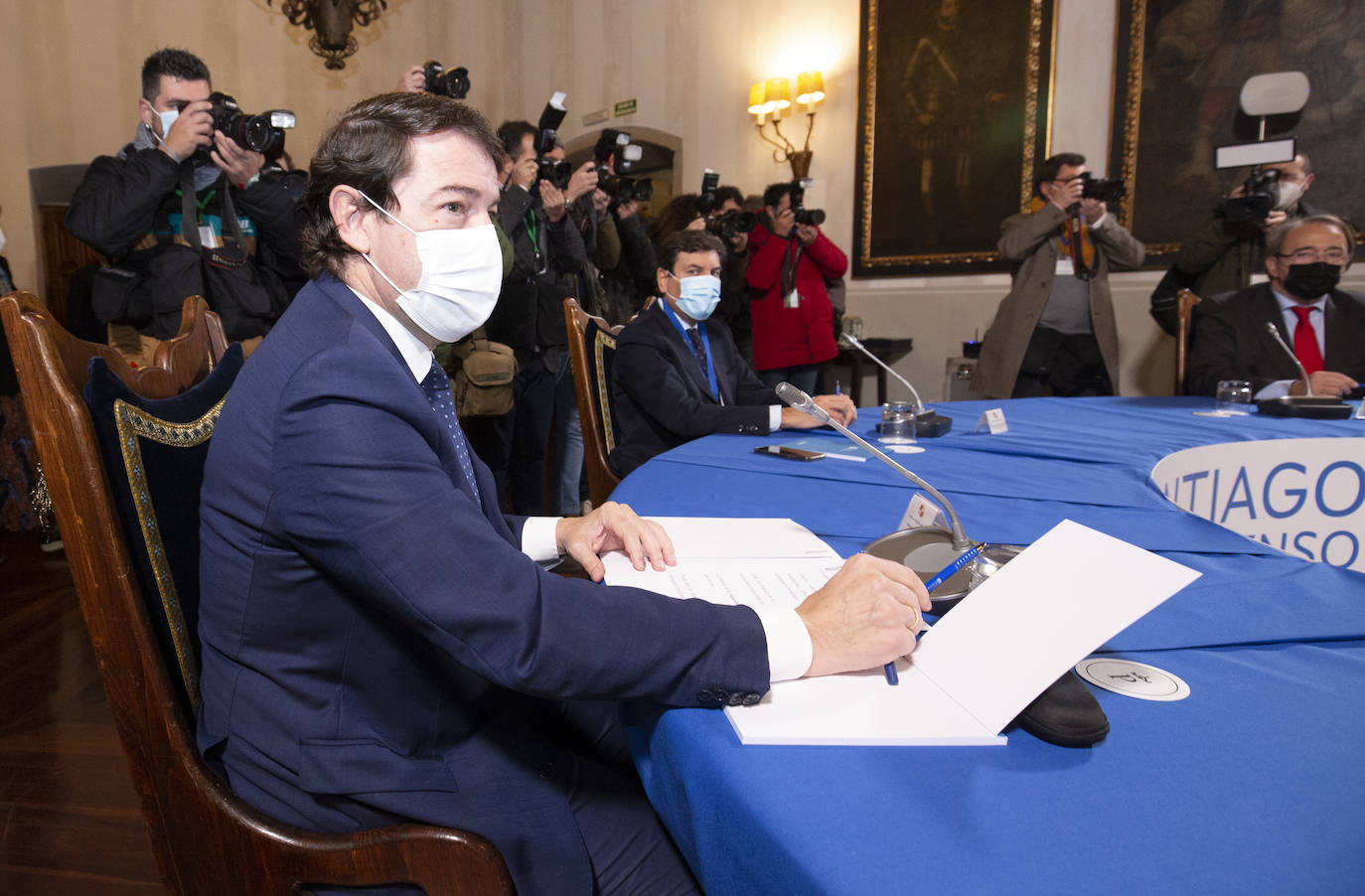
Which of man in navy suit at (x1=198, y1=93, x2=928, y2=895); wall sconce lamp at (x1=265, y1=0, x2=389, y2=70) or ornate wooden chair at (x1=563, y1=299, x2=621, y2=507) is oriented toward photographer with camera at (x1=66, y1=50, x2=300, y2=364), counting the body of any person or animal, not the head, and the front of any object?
the wall sconce lamp

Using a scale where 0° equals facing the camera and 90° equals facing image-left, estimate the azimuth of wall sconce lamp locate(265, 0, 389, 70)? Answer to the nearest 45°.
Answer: approximately 0°

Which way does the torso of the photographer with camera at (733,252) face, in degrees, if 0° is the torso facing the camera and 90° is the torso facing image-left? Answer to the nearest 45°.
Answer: approximately 315°

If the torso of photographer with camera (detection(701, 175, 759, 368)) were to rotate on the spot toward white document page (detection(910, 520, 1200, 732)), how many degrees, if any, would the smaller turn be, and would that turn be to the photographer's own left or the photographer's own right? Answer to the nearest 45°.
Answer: approximately 45° to the photographer's own right

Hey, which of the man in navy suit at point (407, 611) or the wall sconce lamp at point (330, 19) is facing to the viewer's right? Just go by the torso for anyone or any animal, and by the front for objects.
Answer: the man in navy suit

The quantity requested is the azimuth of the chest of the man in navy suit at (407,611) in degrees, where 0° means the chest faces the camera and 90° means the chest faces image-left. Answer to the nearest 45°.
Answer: approximately 270°

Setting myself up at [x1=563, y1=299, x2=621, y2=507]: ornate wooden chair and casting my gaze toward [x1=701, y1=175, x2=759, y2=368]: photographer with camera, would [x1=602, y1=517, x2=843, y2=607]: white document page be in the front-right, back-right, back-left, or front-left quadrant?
back-right

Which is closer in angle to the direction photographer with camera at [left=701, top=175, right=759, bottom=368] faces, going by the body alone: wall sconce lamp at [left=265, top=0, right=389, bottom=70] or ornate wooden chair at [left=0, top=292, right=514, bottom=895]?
the ornate wooden chair

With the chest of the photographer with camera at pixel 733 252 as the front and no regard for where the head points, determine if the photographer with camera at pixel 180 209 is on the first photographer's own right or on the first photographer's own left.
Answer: on the first photographer's own right

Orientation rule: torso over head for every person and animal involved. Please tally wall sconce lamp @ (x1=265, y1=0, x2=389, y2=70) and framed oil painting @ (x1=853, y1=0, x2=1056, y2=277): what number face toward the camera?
2
